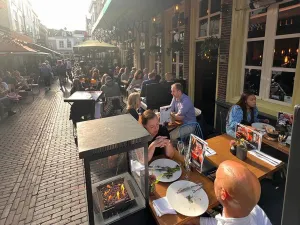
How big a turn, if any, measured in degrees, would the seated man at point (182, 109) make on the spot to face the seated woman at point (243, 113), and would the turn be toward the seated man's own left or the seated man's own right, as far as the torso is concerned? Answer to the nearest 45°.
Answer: approximately 135° to the seated man's own left

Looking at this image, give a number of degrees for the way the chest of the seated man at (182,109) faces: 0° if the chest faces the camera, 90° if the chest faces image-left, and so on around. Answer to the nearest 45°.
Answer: approximately 90°

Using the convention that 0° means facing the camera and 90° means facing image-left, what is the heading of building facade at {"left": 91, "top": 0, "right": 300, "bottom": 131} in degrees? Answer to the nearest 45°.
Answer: approximately 45°

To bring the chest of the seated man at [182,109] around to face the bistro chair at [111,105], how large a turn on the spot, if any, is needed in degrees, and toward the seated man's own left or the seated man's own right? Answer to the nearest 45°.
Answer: approximately 45° to the seated man's own right

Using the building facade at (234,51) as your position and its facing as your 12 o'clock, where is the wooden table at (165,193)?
The wooden table is roughly at 11 o'clock from the building facade.

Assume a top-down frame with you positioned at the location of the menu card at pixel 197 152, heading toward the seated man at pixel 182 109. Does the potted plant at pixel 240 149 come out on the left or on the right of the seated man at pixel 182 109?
right
